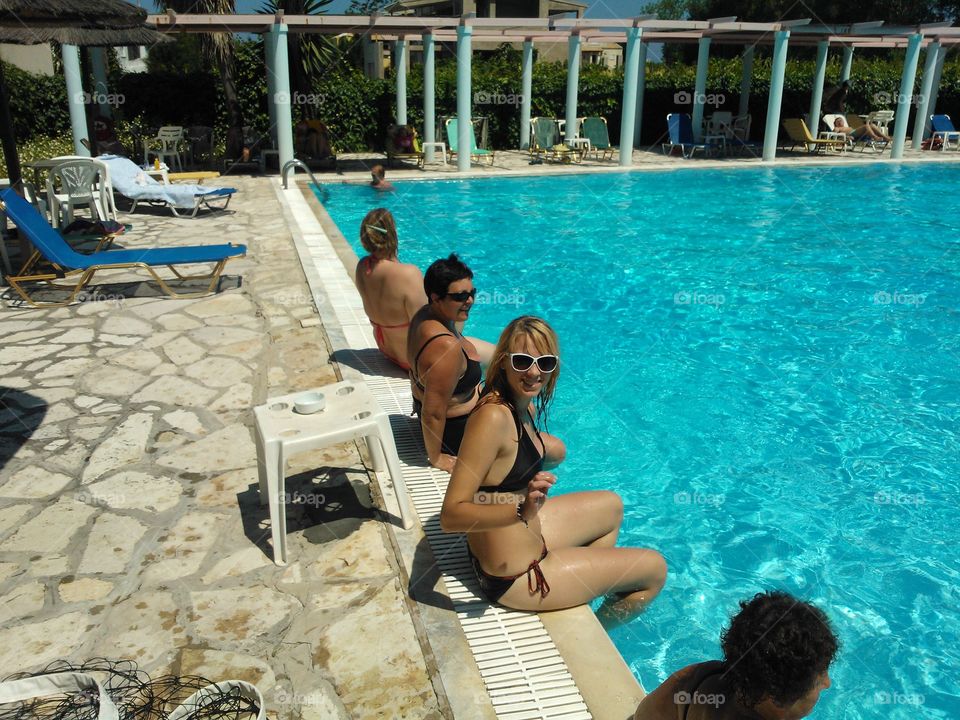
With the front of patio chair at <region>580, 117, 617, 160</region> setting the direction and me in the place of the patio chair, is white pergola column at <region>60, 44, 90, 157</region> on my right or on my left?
on my right

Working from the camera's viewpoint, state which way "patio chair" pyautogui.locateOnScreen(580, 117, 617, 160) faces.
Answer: facing the viewer and to the right of the viewer

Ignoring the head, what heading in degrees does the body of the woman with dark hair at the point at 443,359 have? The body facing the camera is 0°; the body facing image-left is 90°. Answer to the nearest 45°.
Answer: approximately 270°

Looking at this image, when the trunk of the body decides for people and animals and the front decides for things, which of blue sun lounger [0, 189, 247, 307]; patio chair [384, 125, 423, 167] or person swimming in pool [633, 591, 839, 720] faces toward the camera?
the patio chair

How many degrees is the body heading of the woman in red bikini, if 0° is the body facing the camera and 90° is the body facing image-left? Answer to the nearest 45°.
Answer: approximately 225°

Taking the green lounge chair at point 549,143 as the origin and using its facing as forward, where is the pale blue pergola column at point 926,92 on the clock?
The pale blue pergola column is roughly at 10 o'clock from the green lounge chair.

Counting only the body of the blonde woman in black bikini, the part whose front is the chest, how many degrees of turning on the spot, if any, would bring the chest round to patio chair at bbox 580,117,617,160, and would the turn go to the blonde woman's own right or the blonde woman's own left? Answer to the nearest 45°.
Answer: approximately 90° to the blonde woman's own left

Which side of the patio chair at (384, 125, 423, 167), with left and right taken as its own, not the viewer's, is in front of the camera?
front

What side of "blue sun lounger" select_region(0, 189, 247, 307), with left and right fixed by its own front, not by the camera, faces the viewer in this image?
right

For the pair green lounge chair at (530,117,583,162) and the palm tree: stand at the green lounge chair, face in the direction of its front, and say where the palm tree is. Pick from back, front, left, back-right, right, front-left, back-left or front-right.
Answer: back-right

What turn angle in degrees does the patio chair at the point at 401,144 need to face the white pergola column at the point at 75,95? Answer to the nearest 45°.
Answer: approximately 45° to its right

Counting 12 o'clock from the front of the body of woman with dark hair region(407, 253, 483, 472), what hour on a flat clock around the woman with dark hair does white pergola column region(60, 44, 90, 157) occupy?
The white pergola column is roughly at 8 o'clock from the woman with dark hair.

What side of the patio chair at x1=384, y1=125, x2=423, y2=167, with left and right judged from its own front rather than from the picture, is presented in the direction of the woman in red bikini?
front

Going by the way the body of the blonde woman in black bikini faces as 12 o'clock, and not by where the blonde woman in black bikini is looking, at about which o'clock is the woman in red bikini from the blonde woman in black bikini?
The woman in red bikini is roughly at 8 o'clock from the blonde woman in black bikini.
